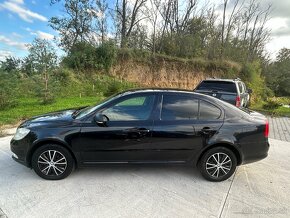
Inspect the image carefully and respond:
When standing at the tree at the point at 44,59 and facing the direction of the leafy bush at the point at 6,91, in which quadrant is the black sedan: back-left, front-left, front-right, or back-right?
front-left

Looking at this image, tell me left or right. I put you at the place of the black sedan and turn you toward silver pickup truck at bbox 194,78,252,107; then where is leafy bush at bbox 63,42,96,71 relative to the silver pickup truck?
left

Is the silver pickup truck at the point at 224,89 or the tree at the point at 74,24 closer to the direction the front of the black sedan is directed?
the tree

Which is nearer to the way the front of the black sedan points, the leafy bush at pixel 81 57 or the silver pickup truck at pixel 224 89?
the leafy bush

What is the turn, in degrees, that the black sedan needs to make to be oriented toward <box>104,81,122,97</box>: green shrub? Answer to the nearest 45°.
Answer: approximately 90° to its right

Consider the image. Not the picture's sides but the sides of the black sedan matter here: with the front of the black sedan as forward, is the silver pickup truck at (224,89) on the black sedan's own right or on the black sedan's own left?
on the black sedan's own right

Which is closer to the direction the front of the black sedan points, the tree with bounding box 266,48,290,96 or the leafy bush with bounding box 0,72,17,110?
the leafy bush

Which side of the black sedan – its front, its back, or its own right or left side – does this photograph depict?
left

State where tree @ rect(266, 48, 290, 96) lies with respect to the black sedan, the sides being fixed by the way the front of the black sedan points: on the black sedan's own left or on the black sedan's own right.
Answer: on the black sedan's own right

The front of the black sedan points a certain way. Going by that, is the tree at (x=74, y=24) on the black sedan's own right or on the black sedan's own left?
on the black sedan's own right
